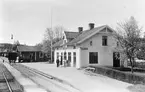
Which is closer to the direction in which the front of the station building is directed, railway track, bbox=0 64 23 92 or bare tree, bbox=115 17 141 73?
the railway track

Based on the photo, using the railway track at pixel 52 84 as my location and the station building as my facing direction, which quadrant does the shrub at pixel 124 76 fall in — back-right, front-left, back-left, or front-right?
front-right

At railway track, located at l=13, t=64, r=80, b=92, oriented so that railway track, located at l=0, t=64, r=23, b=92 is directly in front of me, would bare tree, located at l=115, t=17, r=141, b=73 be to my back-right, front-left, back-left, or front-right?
back-right

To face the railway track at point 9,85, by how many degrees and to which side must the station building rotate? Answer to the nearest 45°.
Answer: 0° — it already faces it

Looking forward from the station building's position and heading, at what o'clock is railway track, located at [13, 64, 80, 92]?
The railway track is roughly at 11 o'clock from the station building.

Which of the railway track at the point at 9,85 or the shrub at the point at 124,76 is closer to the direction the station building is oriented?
the railway track
